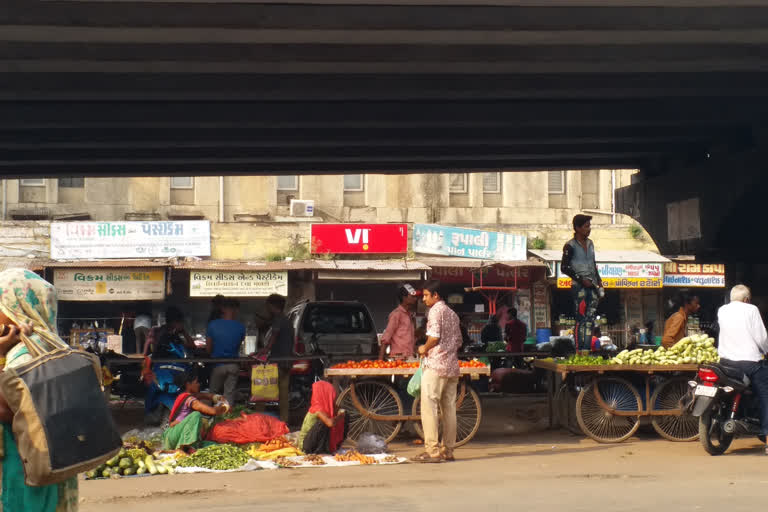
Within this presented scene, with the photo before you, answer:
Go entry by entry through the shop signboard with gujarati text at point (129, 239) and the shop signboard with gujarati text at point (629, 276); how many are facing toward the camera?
2

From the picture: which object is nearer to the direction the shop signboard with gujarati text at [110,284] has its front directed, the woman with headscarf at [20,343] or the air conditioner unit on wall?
the woman with headscarf

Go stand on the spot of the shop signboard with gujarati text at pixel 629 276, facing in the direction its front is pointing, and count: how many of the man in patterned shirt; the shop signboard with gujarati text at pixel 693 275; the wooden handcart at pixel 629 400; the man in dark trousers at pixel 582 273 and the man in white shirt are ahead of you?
4

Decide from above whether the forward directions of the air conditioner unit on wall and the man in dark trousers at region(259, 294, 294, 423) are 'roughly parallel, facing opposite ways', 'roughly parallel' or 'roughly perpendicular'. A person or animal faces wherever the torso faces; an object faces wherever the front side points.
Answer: roughly perpendicular

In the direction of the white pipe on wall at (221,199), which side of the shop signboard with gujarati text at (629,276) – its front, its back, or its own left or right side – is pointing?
right

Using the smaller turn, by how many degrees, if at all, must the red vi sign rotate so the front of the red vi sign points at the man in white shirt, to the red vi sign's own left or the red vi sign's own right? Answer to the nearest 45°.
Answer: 0° — it already faces them

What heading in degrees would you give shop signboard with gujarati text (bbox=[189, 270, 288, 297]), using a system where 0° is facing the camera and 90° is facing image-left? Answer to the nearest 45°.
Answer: approximately 0°

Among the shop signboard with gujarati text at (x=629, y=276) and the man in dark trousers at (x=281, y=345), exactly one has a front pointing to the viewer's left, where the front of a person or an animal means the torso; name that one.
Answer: the man in dark trousers

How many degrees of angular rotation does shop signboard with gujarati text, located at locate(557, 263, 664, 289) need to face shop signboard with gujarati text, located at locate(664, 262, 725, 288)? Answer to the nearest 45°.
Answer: approximately 135° to its left

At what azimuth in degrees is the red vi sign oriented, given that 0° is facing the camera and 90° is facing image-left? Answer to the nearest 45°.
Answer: approximately 0°

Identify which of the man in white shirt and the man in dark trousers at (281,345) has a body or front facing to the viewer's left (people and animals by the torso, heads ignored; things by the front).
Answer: the man in dark trousers
